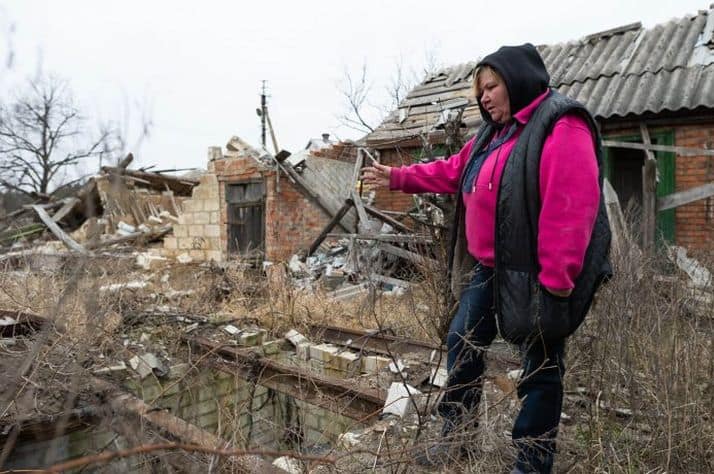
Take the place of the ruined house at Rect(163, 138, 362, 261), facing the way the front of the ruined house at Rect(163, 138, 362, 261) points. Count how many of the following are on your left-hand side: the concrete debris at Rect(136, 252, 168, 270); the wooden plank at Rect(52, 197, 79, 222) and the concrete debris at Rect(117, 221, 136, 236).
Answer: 0

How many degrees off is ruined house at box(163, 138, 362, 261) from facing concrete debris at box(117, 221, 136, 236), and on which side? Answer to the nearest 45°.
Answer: approximately 135° to its right

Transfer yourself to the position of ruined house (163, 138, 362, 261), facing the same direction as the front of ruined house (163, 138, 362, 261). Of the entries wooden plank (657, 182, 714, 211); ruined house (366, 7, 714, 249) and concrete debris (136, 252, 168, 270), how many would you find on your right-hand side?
1

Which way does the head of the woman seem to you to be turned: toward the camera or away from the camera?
toward the camera

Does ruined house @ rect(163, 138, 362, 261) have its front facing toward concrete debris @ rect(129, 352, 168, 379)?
yes

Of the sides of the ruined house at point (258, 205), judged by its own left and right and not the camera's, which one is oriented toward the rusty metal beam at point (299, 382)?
front

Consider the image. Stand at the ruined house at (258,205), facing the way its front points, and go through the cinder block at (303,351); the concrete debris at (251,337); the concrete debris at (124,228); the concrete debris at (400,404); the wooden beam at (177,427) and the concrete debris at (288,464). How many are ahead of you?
5

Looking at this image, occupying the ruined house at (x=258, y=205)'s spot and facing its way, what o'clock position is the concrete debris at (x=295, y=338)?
The concrete debris is roughly at 12 o'clock from the ruined house.

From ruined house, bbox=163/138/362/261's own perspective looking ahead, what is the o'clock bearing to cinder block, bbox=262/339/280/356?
The cinder block is roughly at 12 o'clock from the ruined house.

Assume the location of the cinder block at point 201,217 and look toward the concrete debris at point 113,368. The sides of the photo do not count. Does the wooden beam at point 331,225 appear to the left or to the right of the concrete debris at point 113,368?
left

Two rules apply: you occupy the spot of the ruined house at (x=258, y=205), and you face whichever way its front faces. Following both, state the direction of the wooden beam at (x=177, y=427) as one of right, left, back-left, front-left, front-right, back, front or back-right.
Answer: front

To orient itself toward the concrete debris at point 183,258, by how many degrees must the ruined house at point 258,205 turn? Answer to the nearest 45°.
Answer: approximately 90° to its right

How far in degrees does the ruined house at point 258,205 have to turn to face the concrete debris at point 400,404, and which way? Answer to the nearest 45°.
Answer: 0° — it already faces it

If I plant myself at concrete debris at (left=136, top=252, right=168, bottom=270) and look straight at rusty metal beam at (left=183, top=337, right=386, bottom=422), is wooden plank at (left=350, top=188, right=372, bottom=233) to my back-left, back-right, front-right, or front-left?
front-left

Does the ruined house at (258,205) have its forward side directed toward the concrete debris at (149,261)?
no

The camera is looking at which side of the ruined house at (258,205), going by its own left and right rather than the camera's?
front

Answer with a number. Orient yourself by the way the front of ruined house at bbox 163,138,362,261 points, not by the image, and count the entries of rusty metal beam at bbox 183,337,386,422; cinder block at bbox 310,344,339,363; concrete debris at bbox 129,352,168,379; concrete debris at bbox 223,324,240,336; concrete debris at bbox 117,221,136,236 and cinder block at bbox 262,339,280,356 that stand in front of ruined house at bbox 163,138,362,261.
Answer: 5

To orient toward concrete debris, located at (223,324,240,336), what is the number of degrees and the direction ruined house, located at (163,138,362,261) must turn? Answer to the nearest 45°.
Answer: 0° — it already faces it

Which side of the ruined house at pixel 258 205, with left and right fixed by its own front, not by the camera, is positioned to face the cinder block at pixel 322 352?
front
